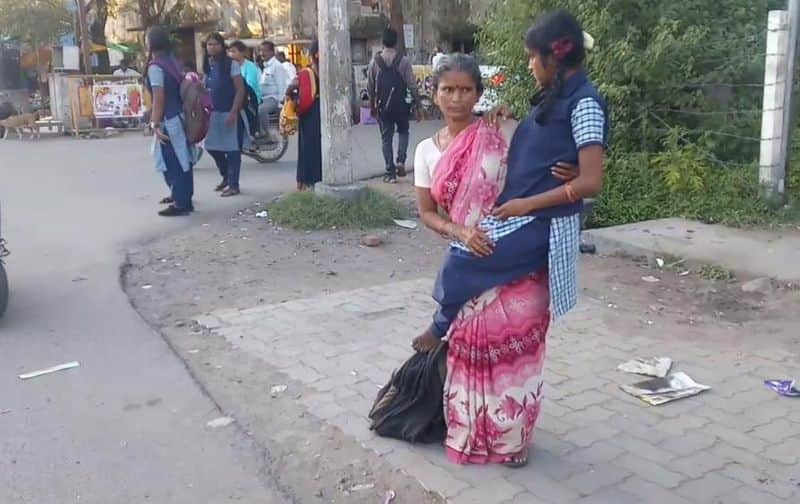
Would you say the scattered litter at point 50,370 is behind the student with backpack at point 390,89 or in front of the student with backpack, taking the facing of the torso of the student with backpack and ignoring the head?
behind

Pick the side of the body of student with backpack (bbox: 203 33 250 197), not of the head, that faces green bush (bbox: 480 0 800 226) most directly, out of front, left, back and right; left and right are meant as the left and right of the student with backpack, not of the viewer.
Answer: left

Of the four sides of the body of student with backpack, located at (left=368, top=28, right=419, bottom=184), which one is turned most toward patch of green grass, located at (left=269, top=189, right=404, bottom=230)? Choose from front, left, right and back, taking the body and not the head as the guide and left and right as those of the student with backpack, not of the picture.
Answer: back

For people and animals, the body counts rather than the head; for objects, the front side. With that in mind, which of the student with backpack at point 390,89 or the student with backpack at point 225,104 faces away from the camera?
the student with backpack at point 390,89

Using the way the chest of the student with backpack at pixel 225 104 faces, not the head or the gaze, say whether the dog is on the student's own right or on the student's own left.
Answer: on the student's own right

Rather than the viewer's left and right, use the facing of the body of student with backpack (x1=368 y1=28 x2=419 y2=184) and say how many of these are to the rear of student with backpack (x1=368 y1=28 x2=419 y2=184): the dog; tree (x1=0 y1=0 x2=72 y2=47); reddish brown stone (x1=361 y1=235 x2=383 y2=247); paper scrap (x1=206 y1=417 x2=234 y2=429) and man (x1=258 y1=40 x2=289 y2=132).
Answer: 2

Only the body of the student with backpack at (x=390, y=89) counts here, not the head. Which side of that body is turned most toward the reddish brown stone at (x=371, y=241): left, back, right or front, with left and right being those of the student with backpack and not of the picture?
back

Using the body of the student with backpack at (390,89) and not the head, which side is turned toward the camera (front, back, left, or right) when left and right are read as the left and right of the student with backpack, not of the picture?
back

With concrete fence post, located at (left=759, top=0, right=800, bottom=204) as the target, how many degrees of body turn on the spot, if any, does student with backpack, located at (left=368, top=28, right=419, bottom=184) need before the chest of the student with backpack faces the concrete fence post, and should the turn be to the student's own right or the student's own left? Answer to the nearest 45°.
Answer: approximately 135° to the student's own right
